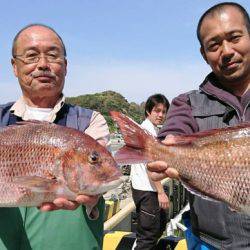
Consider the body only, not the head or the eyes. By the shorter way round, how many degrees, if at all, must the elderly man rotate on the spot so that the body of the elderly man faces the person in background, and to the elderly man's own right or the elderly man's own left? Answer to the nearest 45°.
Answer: approximately 135° to the elderly man's own left

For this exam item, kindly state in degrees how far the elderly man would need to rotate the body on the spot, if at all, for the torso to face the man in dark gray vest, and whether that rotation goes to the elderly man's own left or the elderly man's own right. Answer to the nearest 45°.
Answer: approximately 90° to the elderly man's own left

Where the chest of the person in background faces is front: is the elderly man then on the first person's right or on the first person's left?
on the first person's right

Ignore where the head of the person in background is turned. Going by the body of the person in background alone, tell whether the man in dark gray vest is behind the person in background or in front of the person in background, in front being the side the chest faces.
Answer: in front

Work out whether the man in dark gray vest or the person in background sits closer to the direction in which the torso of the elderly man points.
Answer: the man in dark gray vest

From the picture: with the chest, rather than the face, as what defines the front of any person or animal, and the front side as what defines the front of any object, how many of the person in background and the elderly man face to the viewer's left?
0

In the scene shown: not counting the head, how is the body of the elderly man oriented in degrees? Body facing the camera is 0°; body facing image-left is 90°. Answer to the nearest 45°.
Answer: approximately 0°
